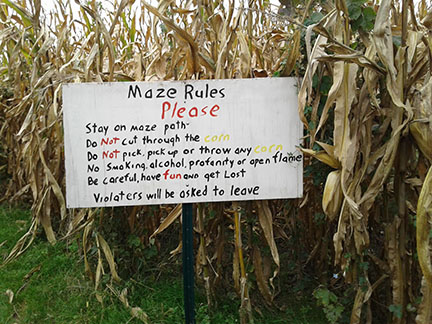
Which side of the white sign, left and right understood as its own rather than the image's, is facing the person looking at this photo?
front
